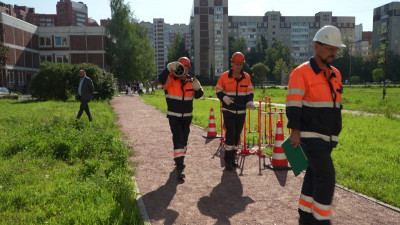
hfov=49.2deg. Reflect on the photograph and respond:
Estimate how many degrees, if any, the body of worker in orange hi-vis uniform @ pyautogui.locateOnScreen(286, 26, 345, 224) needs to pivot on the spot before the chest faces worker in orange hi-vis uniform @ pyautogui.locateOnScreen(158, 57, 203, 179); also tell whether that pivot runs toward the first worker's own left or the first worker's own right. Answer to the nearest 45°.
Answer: approximately 180°

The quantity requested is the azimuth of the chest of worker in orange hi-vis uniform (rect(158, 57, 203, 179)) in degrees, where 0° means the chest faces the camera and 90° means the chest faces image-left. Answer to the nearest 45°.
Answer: approximately 0°

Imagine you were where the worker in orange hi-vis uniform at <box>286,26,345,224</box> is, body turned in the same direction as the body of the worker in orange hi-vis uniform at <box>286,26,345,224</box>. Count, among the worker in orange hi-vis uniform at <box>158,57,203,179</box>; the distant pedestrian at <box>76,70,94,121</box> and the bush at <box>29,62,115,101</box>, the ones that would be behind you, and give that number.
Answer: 3

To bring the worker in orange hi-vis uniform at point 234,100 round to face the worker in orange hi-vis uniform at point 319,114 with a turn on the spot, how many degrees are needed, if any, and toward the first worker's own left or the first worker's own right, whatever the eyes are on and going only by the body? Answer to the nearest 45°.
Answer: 0° — they already face them

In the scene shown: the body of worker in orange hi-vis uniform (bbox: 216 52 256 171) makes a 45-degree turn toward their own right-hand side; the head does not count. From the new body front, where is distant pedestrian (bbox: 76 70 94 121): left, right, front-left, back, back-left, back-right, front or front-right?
right

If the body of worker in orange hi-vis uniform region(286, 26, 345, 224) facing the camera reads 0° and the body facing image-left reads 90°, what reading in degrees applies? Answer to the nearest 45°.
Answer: approximately 315°

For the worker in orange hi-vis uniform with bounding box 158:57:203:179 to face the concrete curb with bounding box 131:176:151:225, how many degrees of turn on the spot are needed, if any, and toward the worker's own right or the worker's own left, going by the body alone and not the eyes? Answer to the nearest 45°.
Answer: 0° — they already face it

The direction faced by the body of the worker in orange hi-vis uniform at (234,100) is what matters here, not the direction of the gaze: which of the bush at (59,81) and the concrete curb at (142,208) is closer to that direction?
the concrete curb

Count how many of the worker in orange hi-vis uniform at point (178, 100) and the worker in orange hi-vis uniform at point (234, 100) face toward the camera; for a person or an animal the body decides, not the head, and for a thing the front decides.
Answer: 2

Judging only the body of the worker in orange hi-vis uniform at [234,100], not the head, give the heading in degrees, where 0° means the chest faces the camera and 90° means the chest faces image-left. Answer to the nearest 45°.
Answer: approximately 0°

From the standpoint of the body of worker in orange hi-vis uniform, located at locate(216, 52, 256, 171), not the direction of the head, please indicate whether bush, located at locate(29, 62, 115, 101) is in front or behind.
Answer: behind

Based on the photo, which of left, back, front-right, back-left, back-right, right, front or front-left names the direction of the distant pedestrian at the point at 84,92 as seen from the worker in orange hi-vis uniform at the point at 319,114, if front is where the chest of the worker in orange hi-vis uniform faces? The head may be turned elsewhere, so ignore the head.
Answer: back
